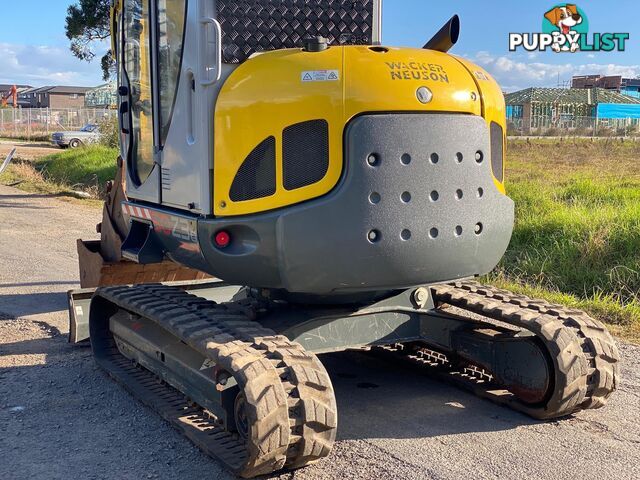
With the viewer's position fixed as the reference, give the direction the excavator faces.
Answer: facing away from the viewer and to the left of the viewer

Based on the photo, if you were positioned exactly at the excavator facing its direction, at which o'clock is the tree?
The tree is roughly at 1 o'clock from the excavator.
